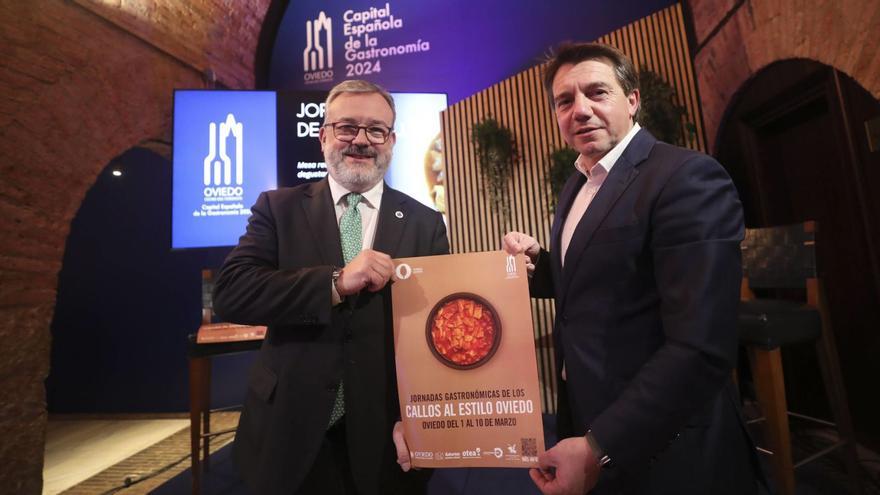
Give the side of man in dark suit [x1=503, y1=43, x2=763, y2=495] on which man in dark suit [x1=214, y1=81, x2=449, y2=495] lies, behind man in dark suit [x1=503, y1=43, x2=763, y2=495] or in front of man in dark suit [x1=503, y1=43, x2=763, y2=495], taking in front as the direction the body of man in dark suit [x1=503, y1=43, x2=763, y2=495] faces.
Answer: in front

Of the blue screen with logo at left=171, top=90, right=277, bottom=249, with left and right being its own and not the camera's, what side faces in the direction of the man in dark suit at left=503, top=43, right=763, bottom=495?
front

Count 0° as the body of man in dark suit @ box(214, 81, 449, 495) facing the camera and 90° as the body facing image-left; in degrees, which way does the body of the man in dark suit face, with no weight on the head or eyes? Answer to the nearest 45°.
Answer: approximately 0°

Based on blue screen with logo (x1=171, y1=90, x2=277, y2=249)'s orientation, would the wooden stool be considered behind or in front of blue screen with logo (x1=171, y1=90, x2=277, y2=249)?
in front

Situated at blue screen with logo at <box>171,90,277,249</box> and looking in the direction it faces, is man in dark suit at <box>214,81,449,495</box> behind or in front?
in front

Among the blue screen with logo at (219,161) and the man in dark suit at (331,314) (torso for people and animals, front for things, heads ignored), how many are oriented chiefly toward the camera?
2

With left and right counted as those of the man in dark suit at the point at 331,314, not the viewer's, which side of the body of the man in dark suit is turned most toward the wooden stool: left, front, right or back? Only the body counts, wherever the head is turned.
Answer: left

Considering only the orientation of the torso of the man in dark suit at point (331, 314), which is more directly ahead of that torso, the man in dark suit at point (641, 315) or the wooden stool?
the man in dark suit

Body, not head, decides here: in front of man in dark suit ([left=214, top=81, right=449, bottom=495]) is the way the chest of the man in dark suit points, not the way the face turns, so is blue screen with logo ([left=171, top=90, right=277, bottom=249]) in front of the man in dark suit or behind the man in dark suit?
behind

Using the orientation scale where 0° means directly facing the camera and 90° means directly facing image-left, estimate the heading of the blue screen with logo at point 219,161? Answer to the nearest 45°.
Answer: approximately 0°

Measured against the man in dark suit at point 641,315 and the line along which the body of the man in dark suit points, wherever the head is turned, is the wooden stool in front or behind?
behind
